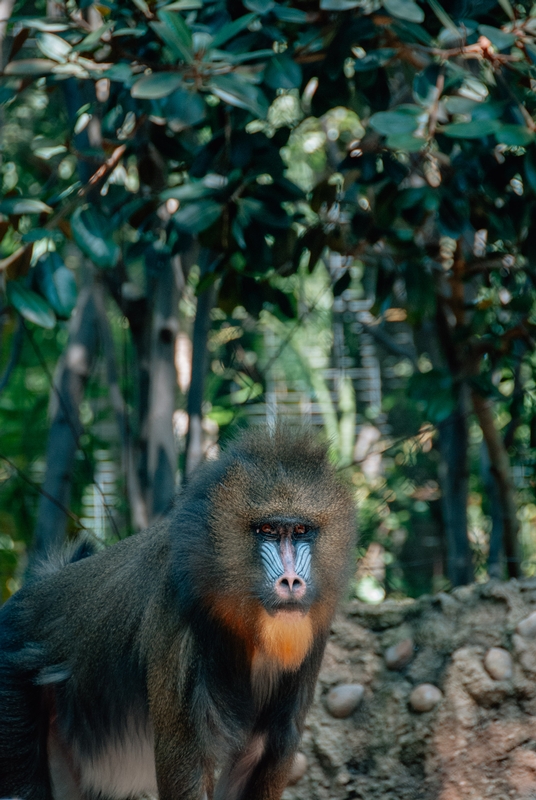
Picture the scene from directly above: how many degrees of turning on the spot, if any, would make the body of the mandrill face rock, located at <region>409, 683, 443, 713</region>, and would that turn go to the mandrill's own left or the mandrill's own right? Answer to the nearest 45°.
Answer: approximately 90° to the mandrill's own left

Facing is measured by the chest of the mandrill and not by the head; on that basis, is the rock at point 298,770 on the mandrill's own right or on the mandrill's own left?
on the mandrill's own left

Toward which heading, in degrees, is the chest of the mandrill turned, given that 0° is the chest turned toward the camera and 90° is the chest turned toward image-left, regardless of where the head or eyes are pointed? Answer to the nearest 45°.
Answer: approximately 315°
